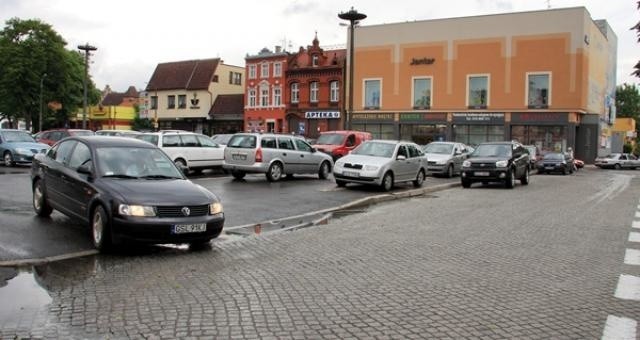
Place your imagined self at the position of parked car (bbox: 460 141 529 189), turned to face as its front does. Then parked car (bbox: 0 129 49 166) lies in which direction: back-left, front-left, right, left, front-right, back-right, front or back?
front-right

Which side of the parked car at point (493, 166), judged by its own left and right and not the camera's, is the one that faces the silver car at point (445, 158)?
right

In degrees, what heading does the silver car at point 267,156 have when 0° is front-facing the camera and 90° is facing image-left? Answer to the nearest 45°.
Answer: approximately 225°

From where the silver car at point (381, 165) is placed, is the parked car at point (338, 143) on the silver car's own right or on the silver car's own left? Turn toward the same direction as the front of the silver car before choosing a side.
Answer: on the silver car's own right

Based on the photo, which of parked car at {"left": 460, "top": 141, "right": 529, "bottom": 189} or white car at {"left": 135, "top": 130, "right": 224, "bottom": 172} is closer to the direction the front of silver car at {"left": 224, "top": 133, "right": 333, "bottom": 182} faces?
the parked car

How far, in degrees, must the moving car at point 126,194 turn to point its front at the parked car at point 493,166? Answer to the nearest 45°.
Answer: approximately 90° to its left

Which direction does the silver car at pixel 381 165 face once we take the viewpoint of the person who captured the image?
facing the viewer and to the left of the viewer

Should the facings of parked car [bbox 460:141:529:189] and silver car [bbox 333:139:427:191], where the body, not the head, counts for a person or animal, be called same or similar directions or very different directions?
same or similar directions

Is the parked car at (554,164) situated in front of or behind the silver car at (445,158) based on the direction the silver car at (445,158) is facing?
behind

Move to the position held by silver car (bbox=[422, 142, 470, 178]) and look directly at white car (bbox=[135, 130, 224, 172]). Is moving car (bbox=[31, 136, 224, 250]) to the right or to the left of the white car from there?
left

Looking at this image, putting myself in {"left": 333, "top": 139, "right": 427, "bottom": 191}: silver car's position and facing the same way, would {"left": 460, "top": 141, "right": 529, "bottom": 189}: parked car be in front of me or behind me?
behind

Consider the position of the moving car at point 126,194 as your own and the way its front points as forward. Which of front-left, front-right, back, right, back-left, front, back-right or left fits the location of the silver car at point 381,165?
left
